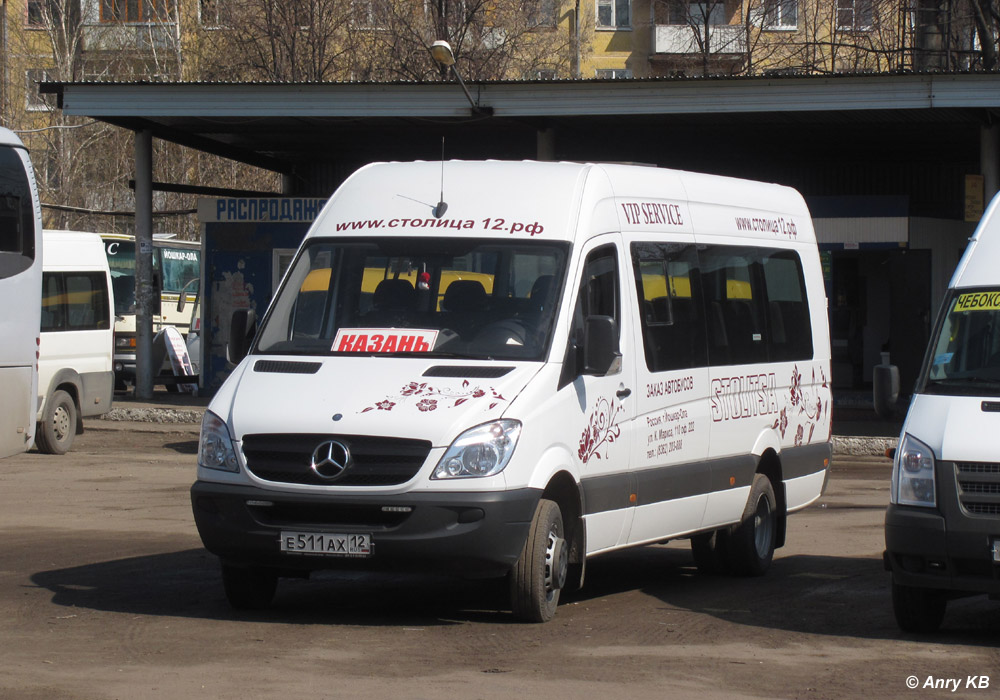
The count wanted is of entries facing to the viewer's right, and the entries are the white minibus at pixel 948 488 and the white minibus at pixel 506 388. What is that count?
0

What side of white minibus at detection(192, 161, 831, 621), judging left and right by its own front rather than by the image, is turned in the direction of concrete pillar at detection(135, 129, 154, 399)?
right

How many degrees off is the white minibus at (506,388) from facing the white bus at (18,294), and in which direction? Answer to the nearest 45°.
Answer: approximately 90° to its right

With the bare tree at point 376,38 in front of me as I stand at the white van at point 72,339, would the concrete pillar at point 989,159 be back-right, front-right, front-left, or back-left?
front-right

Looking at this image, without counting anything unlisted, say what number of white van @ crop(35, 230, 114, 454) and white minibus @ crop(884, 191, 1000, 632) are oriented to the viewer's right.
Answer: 0

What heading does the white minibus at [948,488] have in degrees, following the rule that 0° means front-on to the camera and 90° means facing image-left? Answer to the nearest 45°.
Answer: approximately 45°

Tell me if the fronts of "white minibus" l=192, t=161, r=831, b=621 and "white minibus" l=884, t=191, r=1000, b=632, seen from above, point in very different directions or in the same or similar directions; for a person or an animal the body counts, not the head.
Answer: same or similar directions

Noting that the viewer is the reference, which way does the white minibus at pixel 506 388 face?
facing the viewer and to the left of the viewer

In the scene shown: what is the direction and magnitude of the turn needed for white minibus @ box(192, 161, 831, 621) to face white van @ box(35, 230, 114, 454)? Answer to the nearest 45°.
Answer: approximately 90° to its right

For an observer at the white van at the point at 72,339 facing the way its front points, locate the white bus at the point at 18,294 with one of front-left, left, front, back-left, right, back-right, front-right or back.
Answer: front-left

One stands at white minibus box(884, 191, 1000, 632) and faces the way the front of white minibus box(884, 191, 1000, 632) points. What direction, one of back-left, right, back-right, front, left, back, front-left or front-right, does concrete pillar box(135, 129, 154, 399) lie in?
right

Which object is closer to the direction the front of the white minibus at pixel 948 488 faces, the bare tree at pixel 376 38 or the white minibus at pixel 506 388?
the white minibus

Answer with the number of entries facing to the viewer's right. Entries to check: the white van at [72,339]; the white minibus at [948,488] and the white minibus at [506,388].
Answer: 0

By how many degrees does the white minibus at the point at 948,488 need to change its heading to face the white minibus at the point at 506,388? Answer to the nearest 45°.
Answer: approximately 45° to its right
